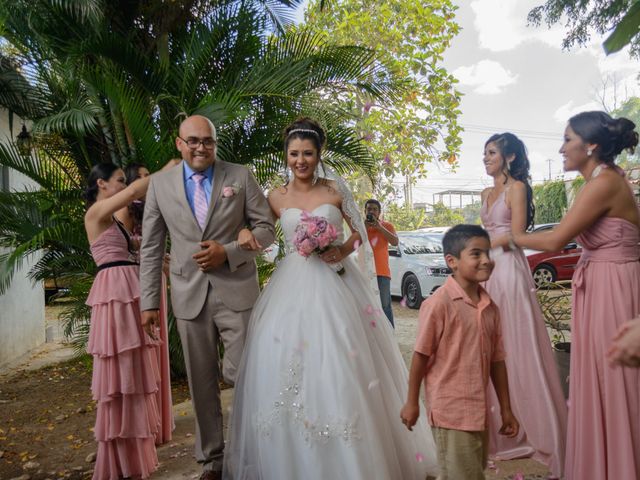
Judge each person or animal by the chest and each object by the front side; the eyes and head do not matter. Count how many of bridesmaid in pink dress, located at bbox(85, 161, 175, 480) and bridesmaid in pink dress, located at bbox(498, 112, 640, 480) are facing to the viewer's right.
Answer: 1

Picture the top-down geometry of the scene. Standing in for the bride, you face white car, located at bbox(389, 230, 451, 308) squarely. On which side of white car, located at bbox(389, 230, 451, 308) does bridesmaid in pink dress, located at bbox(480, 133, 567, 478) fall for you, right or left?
right

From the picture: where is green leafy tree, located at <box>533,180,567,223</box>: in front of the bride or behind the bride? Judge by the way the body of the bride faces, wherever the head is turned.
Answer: behind

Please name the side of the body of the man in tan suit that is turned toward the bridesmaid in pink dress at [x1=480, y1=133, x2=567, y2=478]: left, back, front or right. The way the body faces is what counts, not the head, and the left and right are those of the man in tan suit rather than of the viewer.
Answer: left

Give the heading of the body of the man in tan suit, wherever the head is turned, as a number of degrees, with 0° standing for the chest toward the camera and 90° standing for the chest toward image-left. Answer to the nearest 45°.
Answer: approximately 0°

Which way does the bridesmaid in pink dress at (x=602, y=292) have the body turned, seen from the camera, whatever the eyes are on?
to the viewer's left

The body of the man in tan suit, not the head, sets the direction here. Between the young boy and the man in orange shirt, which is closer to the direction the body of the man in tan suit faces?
the young boy

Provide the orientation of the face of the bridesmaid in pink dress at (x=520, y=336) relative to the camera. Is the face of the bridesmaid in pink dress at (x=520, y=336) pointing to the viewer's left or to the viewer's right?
to the viewer's left

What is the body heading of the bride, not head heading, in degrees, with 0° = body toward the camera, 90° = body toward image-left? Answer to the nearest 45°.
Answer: approximately 0°
